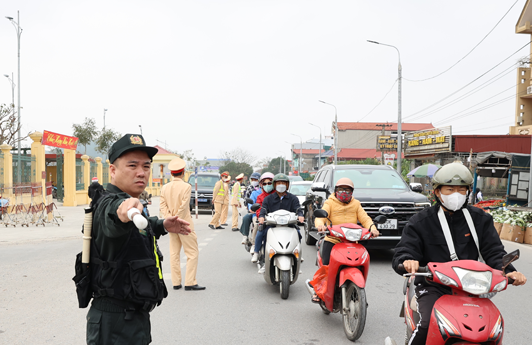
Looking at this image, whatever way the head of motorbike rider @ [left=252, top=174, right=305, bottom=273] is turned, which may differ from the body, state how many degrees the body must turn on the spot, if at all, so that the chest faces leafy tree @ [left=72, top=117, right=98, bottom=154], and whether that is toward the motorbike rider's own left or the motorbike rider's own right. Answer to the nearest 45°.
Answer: approximately 135° to the motorbike rider's own right

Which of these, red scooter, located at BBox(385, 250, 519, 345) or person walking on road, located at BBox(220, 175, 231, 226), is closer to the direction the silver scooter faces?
the red scooter

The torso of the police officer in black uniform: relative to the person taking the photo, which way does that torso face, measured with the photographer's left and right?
facing the viewer and to the right of the viewer

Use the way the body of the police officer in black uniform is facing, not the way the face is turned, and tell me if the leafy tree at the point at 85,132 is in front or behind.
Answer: behind

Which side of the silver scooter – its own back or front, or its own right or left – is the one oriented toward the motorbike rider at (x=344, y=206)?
left

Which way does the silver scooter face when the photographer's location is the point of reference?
facing the viewer

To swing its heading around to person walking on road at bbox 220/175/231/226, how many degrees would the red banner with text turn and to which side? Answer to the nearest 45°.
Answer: approximately 45° to its left

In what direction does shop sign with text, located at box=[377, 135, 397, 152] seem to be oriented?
toward the camera

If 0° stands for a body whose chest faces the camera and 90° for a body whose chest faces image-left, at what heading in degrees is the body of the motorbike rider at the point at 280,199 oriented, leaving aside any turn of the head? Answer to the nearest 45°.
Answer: approximately 0°

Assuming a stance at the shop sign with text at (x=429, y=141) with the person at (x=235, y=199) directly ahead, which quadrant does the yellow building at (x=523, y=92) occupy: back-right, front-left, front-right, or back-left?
back-left

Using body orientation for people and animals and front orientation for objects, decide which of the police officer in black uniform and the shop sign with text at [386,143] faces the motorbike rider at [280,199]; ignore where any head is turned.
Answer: the shop sign with text

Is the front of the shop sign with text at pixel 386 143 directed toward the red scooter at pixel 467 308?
yes
